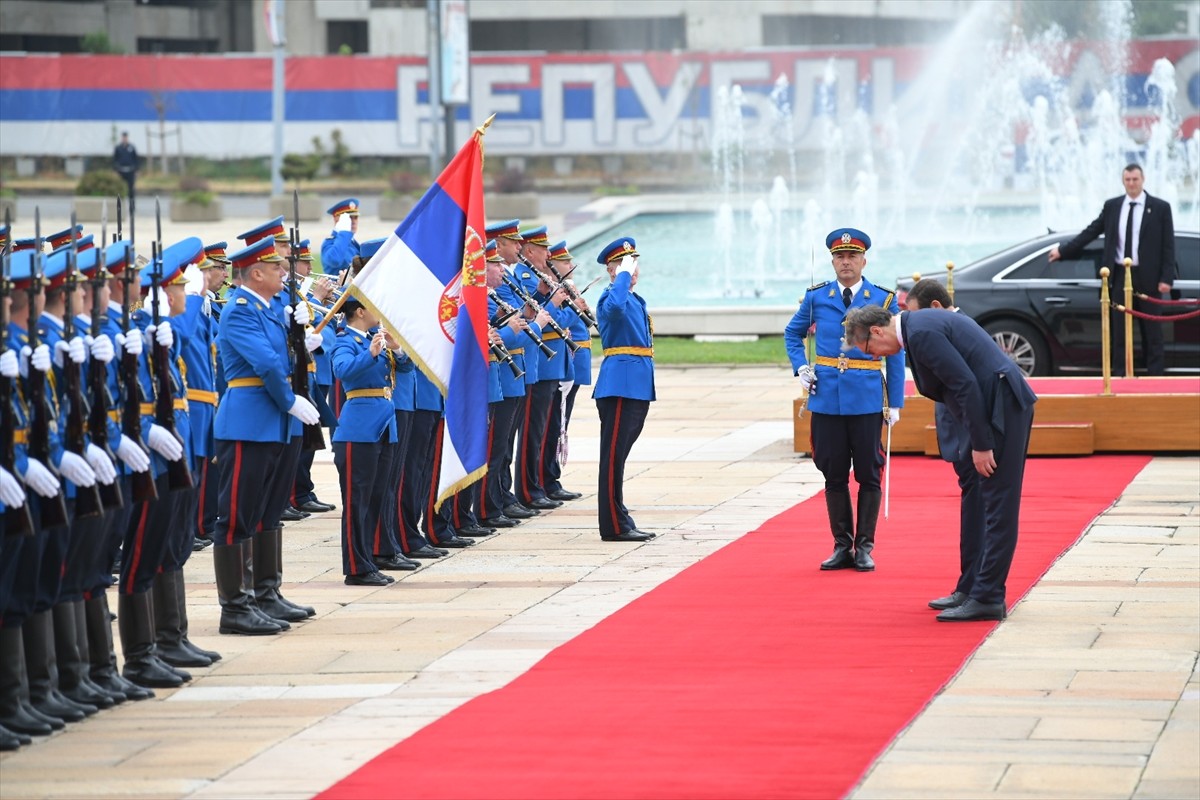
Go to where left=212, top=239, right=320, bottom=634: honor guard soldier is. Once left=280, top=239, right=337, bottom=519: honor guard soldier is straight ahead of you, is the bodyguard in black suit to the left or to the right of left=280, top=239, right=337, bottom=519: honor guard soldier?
right

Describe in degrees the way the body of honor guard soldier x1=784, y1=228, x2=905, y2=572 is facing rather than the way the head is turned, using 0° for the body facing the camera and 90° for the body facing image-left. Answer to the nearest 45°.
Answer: approximately 0°

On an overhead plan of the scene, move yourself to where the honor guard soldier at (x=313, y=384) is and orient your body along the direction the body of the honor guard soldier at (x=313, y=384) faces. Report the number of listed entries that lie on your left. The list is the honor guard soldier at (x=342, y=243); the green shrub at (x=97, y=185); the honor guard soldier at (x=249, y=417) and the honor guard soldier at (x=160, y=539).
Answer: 2

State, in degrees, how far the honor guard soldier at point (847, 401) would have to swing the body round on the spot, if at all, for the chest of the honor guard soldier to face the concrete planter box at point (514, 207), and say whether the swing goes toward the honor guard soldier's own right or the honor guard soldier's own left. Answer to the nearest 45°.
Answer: approximately 180°

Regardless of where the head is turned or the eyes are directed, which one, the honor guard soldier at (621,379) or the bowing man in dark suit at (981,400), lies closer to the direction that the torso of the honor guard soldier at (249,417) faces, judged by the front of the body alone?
the bowing man in dark suit

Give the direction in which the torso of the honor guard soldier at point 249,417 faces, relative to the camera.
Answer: to the viewer's right

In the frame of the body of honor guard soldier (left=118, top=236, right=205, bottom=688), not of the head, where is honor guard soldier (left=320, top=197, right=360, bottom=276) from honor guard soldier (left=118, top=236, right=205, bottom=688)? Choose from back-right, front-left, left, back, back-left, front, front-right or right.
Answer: left

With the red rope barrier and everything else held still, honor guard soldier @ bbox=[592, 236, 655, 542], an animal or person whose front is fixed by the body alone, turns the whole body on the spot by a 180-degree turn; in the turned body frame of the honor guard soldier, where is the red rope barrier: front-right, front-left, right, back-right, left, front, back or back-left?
back-right

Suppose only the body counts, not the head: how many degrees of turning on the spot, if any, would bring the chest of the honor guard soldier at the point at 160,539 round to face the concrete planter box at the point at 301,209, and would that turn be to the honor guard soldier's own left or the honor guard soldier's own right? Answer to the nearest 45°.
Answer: approximately 90° to the honor guard soldier's own left

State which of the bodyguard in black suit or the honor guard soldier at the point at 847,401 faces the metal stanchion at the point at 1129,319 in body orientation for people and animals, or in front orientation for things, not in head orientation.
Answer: the bodyguard in black suit

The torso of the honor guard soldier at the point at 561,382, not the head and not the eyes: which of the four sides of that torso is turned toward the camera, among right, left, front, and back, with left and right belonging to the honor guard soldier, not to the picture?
right

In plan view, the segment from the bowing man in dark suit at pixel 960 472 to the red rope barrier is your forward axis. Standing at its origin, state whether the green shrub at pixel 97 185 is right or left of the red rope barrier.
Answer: left

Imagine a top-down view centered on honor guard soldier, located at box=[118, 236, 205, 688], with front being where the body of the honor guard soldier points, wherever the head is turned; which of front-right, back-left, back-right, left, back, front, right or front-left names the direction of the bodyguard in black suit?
front-left

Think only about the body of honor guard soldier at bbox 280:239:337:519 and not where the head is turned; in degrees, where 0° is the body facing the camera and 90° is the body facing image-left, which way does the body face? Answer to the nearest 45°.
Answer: approximately 270°

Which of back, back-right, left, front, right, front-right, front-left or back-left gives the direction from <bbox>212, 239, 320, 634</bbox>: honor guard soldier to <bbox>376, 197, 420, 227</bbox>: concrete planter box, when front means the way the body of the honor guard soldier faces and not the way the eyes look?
left

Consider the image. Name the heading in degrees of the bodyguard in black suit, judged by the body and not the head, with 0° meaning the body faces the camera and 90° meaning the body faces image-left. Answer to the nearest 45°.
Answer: approximately 0°
